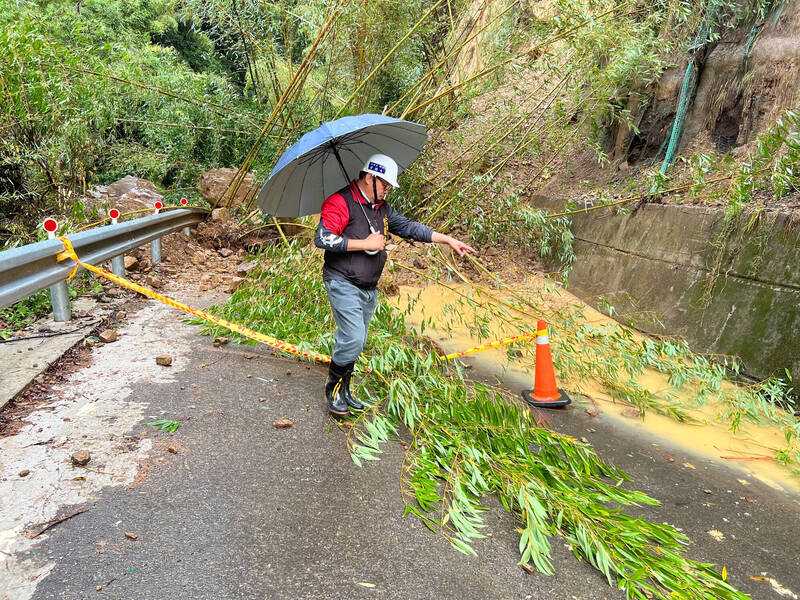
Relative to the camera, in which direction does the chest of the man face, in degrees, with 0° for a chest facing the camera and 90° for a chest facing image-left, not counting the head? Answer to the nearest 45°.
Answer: approximately 315°

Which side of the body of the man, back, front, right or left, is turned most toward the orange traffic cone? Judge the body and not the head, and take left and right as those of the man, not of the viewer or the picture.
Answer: left

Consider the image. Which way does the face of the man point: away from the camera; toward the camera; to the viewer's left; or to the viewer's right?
to the viewer's right

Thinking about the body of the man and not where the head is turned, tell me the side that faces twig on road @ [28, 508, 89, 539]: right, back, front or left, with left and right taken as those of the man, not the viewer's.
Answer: right

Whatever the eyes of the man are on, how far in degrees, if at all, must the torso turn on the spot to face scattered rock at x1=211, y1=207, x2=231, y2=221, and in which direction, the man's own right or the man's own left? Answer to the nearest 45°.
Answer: approximately 180°

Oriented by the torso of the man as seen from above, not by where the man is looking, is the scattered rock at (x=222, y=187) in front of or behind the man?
behind

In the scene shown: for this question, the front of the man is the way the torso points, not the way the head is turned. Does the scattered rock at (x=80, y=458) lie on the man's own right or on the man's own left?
on the man's own right

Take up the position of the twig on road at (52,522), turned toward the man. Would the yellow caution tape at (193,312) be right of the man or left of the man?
left

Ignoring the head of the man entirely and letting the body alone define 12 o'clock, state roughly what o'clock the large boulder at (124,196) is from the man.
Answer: The large boulder is roughly at 6 o'clock from the man.

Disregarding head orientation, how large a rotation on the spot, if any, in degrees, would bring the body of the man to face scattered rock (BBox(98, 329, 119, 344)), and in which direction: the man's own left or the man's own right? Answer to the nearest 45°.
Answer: approximately 135° to the man's own right

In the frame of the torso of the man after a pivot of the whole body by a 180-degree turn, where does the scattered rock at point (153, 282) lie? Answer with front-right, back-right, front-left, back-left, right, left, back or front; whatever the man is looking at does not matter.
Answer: front
